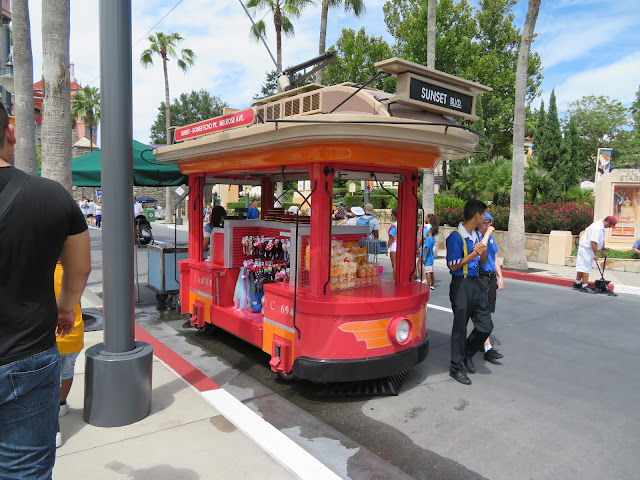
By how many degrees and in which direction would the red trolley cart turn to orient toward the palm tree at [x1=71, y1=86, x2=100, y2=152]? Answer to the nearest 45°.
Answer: approximately 180°

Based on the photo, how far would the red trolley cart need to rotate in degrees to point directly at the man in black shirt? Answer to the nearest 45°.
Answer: approximately 90° to its right

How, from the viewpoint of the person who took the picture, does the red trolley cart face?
facing the viewer and to the right of the viewer

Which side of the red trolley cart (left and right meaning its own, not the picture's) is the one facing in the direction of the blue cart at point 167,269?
back

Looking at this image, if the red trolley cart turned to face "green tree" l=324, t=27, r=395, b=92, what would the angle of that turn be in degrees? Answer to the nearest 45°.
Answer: approximately 135° to its left

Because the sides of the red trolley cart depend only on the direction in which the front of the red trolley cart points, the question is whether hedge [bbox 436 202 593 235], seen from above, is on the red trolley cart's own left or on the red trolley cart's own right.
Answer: on the red trolley cart's own left

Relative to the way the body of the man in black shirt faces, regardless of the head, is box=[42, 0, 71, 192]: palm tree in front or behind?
in front
